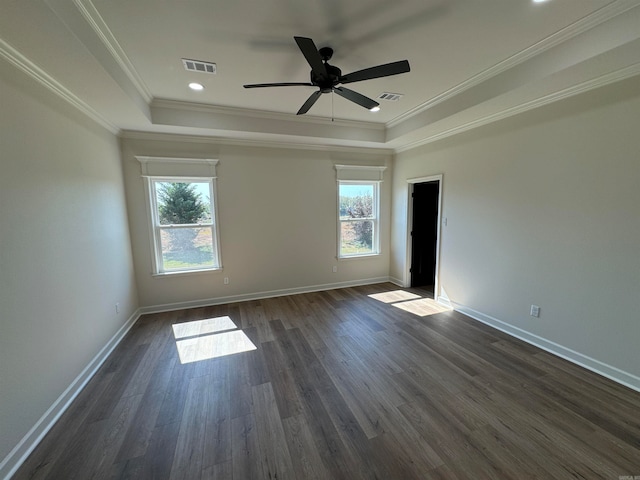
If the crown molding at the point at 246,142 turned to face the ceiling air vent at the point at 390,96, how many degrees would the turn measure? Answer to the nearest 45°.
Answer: approximately 45° to its left

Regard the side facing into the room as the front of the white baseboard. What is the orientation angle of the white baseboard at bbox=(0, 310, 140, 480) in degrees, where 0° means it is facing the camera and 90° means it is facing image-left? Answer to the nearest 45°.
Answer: approximately 270°

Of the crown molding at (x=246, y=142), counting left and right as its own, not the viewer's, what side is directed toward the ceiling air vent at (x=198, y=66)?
front

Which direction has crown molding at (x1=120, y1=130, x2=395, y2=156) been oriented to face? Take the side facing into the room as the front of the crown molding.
toward the camera

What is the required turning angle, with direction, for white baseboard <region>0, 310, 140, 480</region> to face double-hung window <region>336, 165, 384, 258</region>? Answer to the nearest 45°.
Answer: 0° — it already faces it

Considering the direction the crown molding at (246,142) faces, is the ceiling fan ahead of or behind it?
ahead

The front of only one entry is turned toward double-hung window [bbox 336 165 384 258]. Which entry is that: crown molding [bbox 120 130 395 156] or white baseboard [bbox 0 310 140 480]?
the white baseboard

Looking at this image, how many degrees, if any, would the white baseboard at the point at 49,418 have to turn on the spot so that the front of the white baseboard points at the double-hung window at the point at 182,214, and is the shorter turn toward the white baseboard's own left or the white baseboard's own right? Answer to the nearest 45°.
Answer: approximately 45° to the white baseboard's own left
